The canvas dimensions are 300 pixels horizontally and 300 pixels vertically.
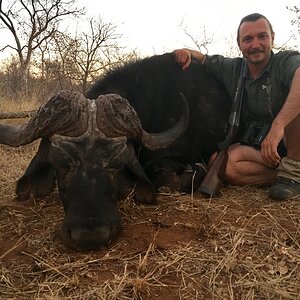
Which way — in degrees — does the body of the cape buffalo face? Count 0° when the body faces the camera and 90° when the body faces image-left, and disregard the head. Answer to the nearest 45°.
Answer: approximately 45°
